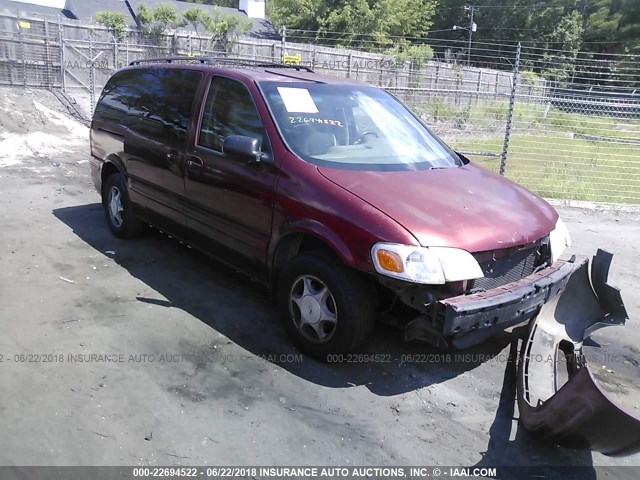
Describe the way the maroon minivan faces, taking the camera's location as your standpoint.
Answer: facing the viewer and to the right of the viewer

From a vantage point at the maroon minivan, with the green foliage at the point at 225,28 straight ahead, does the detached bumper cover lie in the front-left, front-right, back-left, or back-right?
back-right

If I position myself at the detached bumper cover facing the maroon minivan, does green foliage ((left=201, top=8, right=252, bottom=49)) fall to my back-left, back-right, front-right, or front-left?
front-right

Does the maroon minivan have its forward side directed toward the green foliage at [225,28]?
no

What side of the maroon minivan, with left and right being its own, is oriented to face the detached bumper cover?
front

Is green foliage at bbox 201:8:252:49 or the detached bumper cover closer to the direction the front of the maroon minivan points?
the detached bumper cover
